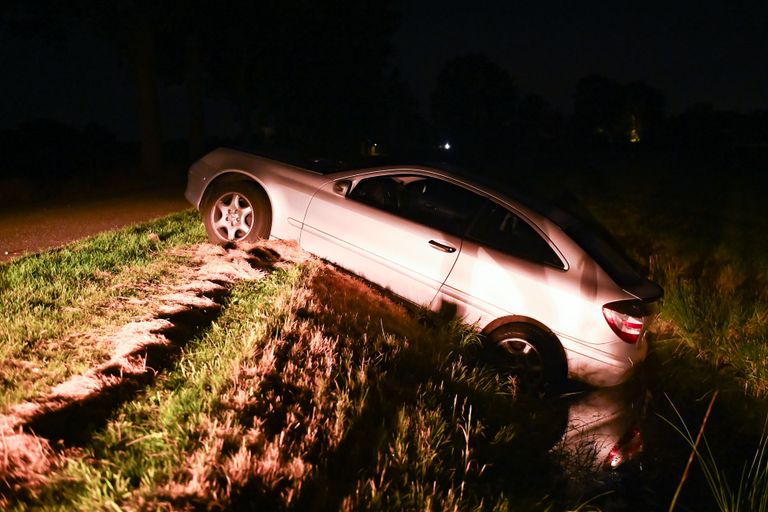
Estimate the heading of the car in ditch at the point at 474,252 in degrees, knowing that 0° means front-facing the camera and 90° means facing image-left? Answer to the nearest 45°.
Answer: approximately 90°
